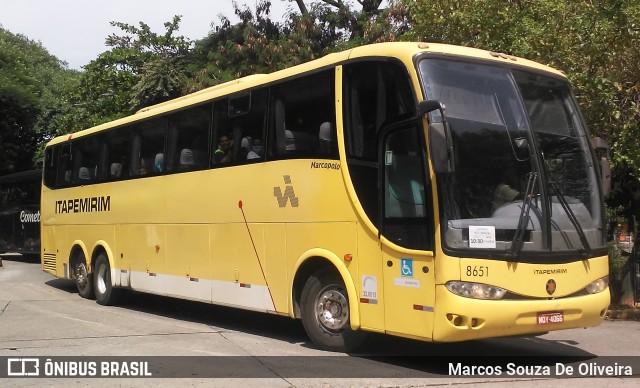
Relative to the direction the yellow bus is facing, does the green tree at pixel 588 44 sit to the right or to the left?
on its left

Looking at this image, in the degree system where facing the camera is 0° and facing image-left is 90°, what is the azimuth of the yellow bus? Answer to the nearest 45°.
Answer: approximately 315°

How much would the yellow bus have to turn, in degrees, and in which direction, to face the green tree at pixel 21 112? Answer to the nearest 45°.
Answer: approximately 180°

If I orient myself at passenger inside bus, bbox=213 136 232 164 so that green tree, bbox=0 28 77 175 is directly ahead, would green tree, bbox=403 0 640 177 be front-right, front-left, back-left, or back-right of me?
back-right

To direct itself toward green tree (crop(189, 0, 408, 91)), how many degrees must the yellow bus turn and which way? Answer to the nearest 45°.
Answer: approximately 135° to its left

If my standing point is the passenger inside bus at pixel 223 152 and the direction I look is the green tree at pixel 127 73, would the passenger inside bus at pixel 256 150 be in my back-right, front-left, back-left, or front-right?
back-right
